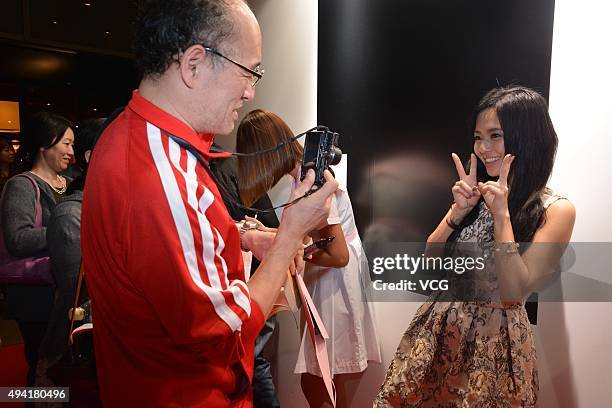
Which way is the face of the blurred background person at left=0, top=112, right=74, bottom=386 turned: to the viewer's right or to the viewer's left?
to the viewer's right

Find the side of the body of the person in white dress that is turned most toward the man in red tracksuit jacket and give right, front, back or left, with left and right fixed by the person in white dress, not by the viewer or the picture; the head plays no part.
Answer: left

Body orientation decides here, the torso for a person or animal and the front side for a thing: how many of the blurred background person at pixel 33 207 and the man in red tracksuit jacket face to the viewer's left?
0

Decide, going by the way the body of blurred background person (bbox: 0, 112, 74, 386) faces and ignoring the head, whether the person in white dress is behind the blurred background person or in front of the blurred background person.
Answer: in front

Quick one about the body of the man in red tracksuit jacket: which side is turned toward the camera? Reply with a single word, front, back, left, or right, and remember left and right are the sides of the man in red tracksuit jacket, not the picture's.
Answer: right

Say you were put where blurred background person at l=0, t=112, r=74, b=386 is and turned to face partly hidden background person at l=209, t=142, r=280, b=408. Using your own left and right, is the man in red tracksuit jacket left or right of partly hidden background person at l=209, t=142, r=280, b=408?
right

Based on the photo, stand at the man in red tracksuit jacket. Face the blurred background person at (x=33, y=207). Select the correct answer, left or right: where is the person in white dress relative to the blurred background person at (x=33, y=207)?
right

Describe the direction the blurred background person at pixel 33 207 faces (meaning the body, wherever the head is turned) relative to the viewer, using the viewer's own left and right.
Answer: facing to the right of the viewer
